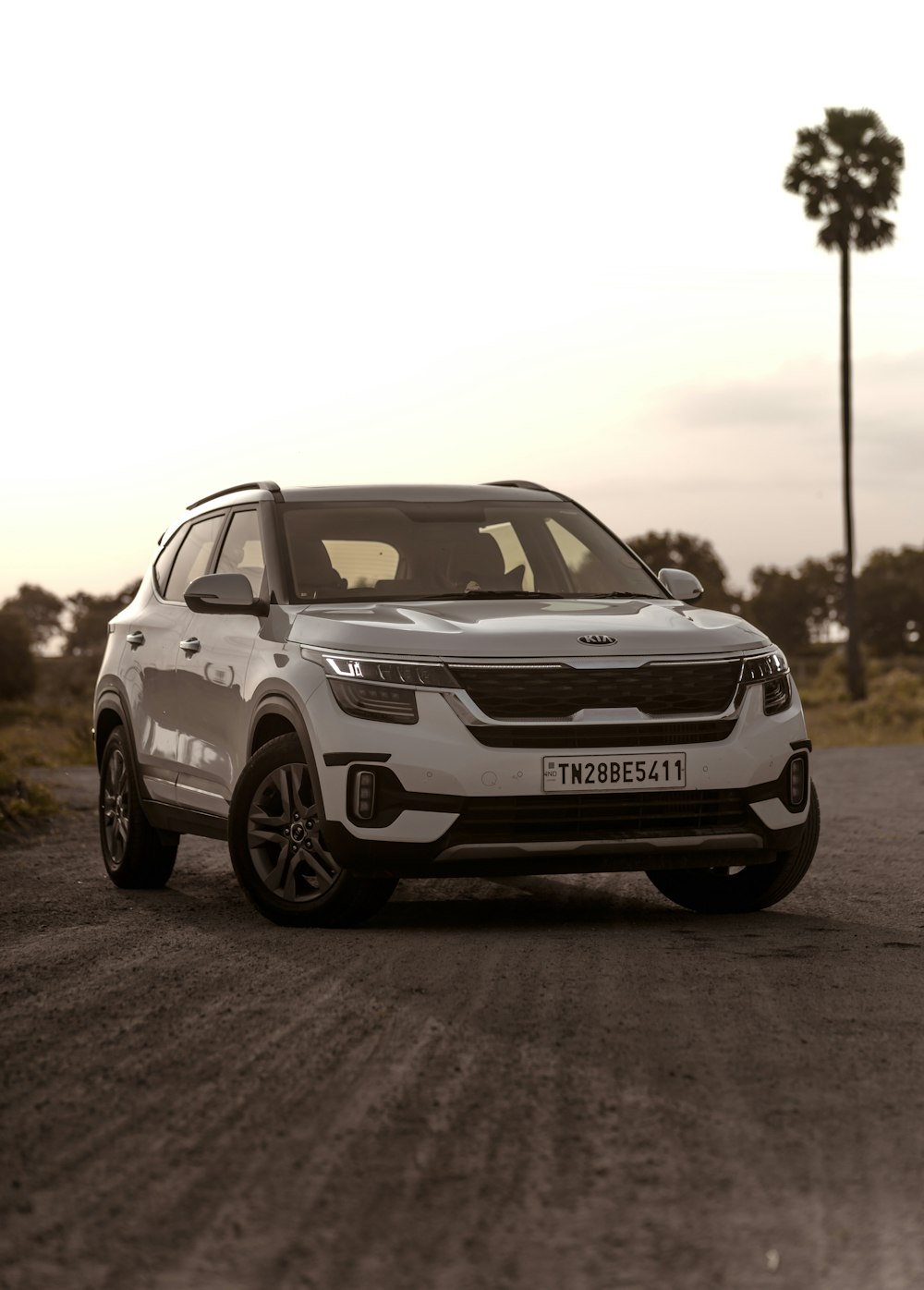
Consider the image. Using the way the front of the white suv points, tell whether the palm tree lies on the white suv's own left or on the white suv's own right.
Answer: on the white suv's own left

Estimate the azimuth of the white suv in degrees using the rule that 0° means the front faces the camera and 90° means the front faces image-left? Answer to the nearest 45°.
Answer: approximately 315°
